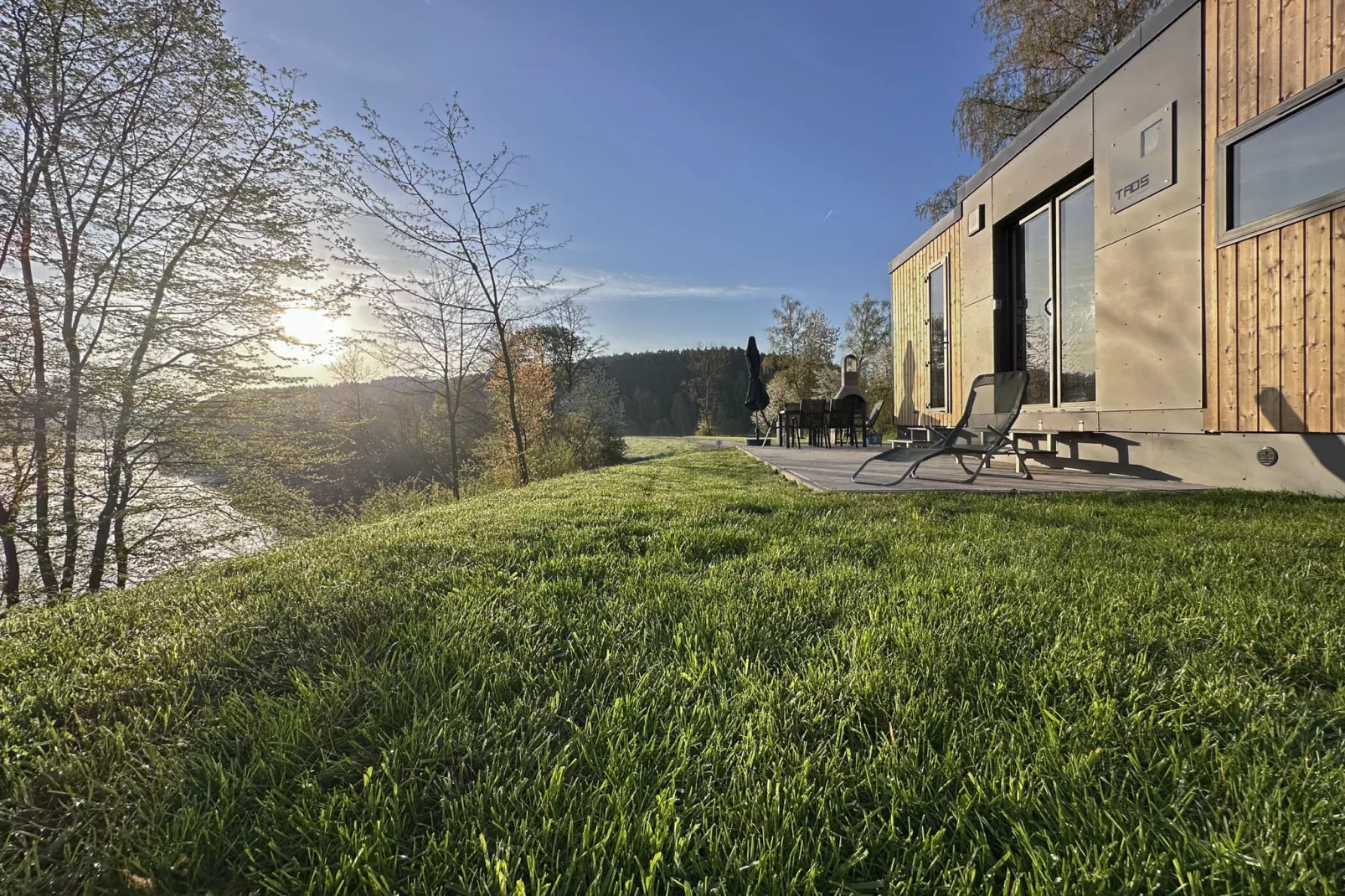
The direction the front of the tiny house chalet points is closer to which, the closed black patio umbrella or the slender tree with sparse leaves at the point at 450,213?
the slender tree with sparse leaves

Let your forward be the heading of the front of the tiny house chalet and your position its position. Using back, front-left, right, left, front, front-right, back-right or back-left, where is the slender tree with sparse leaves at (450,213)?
front-right

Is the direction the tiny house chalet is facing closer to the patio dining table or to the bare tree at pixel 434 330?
the bare tree

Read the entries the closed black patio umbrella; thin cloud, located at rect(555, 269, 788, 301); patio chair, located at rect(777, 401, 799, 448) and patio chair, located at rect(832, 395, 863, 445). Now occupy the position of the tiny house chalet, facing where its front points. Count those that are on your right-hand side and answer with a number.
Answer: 4

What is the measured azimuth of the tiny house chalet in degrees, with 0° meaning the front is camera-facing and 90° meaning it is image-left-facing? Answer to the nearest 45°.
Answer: approximately 45°

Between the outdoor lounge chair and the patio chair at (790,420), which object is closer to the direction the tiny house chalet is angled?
the outdoor lounge chair

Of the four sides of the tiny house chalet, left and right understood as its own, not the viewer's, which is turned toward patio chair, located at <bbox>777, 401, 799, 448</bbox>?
right

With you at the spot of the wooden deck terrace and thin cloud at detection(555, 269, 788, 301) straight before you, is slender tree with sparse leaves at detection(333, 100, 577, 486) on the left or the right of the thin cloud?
left

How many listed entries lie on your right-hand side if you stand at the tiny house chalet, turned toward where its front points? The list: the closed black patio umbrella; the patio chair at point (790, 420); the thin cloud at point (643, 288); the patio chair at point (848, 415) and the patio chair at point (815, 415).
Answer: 5
